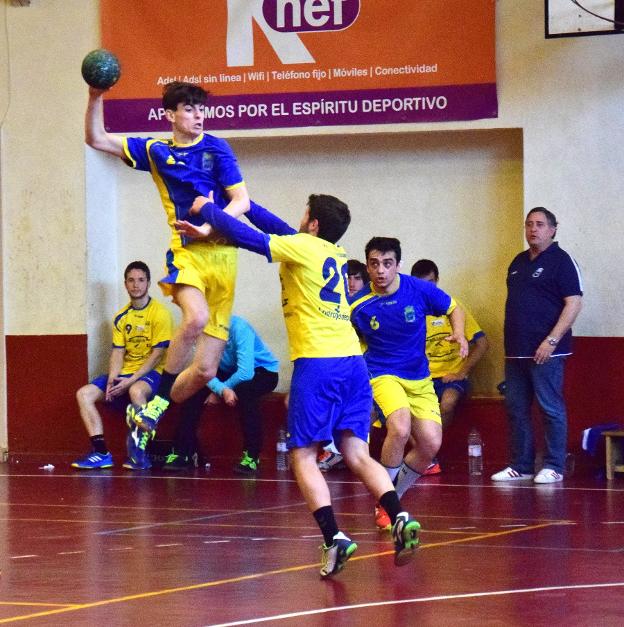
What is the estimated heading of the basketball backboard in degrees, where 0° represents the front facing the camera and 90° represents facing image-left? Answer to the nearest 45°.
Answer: approximately 0°

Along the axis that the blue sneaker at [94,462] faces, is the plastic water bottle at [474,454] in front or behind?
behind

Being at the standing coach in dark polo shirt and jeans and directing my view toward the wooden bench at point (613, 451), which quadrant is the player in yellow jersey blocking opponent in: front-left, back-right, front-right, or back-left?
back-right

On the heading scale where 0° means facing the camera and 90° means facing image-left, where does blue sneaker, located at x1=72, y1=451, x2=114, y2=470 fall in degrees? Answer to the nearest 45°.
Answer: approximately 90°

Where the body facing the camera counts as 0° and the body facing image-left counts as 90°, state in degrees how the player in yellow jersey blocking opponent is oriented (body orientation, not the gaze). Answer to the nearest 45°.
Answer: approximately 135°

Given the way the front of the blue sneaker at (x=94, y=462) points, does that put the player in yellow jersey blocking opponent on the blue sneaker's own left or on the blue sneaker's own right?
on the blue sneaker's own left

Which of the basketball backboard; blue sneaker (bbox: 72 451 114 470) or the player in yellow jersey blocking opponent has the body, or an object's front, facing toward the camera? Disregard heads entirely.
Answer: the basketball backboard

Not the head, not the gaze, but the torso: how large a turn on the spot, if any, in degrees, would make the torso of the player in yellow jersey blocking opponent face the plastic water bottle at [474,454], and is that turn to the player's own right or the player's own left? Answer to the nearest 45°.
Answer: approximately 45° to the player's own right

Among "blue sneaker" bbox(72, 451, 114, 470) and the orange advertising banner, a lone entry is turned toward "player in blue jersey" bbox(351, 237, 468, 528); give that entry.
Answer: the orange advertising banner

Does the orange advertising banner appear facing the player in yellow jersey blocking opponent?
yes

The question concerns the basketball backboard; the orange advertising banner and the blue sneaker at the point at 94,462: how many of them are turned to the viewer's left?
1

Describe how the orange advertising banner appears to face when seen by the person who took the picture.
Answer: facing the viewer

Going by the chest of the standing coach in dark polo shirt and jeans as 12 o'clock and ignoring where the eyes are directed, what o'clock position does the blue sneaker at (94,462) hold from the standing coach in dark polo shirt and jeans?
The blue sneaker is roughly at 2 o'clock from the standing coach in dark polo shirt and jeans.
